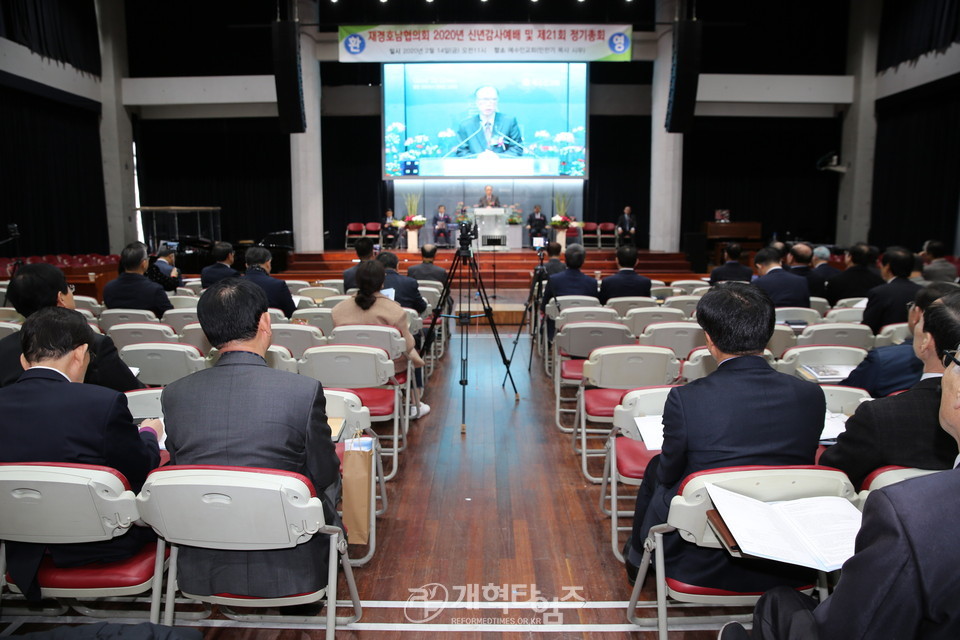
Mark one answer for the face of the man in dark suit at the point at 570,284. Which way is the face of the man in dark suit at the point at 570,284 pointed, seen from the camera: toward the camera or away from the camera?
away from the camera

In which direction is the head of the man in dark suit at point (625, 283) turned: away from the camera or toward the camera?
away from the camera

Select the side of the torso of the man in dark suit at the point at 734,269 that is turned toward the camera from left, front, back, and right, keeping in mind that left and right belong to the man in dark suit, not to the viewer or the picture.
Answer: back

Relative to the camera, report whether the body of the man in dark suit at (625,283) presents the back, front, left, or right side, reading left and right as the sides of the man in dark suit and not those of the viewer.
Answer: back

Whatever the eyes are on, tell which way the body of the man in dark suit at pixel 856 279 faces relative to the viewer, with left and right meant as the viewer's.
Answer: facing away from the viewer and to the left of the viewer

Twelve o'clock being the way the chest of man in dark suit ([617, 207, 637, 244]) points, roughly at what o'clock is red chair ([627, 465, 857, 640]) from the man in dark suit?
The red chair is roughly at 12 o'clock from the man in dark suit.

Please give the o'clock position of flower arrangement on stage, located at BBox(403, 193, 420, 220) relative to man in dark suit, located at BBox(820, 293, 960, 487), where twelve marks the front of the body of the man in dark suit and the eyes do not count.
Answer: The flower arrangement on stage is roughly at 12 o'clock from the man in dark suit.

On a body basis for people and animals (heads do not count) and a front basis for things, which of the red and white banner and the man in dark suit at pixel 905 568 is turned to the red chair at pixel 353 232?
the man in dark suit

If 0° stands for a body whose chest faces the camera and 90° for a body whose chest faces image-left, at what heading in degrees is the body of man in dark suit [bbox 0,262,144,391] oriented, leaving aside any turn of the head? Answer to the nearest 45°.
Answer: approximately 225°

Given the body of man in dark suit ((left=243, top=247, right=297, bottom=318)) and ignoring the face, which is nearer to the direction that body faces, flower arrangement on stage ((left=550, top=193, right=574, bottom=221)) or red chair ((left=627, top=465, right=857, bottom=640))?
the flower arrangement on stage

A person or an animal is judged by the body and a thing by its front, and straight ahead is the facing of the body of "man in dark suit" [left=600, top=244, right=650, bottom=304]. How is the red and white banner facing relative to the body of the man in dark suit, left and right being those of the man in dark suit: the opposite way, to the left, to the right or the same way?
the opposite way

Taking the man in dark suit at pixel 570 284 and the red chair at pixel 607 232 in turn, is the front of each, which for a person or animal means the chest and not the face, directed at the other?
yes
